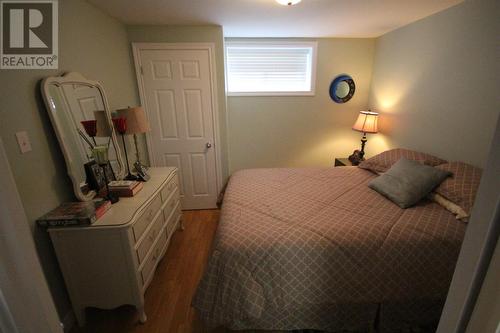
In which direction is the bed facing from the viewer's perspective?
to the viewer's left

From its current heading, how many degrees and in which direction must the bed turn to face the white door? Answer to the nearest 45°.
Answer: approximately 45° to its right

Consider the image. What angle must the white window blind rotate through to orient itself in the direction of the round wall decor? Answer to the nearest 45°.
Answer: approximately 90° to its left

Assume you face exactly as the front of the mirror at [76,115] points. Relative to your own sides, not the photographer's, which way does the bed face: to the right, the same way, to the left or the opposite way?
the opposite way

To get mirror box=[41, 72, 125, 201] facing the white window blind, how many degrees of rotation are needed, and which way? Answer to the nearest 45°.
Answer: approximately 45° to its left

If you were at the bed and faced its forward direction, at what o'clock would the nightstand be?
The nightstand is roughly at 3 o'clock from the bed.

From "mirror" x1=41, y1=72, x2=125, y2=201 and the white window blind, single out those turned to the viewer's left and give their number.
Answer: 0

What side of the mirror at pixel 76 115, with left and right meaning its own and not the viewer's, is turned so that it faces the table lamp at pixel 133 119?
left

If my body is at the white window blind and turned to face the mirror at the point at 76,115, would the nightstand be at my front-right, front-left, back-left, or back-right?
back-left

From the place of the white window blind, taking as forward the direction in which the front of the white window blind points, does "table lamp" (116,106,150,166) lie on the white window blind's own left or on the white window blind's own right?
on the white window blind's own right
